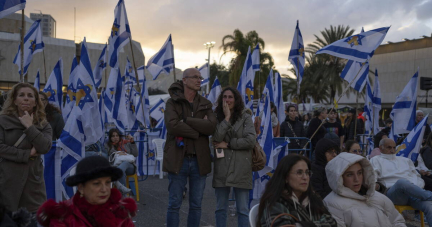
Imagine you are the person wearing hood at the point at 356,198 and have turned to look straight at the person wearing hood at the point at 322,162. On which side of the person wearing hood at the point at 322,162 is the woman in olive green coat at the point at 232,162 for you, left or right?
left

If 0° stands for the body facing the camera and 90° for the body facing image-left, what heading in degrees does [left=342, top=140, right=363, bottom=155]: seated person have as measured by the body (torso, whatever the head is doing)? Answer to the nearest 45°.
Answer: approximately 315°

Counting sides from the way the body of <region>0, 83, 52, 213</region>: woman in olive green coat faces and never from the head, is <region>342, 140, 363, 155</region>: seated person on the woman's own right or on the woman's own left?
on the woman's own left

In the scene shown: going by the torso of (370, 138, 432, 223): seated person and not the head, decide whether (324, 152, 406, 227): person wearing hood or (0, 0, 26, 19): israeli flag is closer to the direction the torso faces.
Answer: the person wearing hood

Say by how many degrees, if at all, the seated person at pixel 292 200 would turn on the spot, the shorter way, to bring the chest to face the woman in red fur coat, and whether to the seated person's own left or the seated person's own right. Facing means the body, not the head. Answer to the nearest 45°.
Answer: approximately 90° to the seated person's own right
